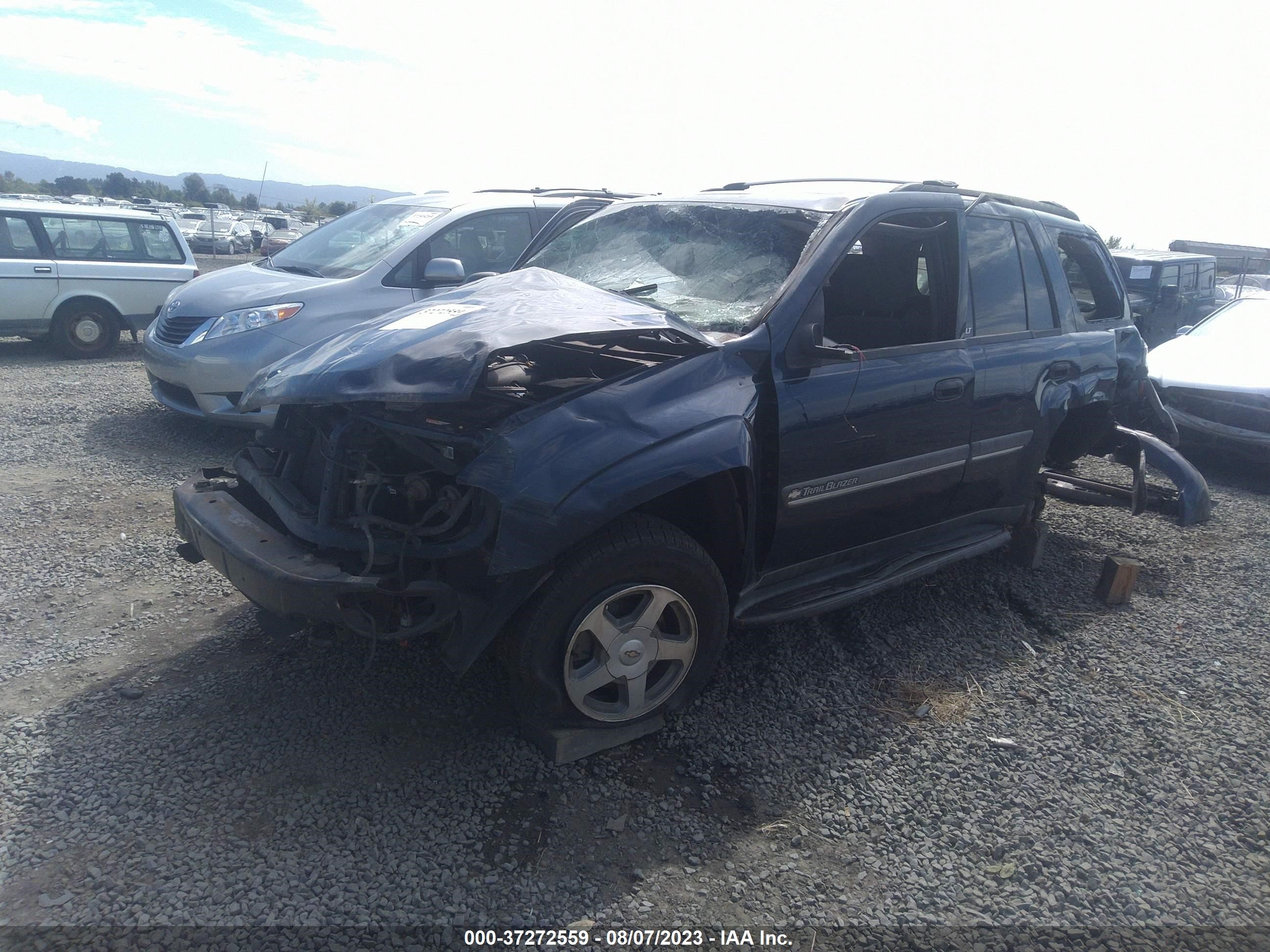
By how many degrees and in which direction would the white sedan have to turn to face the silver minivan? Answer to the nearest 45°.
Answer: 0° — it already faces it

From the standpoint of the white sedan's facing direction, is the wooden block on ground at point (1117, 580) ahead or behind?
ahead

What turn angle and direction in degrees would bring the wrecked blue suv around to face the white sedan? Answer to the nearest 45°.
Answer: approximately 180°

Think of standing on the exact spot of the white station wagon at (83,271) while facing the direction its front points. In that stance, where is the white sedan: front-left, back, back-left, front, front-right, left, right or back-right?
back-left

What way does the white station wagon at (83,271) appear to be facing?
to the viewer's left

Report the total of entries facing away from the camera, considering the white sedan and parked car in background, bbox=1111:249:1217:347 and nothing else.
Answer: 0

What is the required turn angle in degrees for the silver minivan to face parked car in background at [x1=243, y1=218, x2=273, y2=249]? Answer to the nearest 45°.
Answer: approximately 135° to its right

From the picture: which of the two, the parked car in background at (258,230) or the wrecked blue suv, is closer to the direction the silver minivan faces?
the wrecked blue suv

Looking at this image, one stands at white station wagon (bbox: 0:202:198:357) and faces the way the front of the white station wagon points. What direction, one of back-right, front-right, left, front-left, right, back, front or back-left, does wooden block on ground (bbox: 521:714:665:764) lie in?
left
